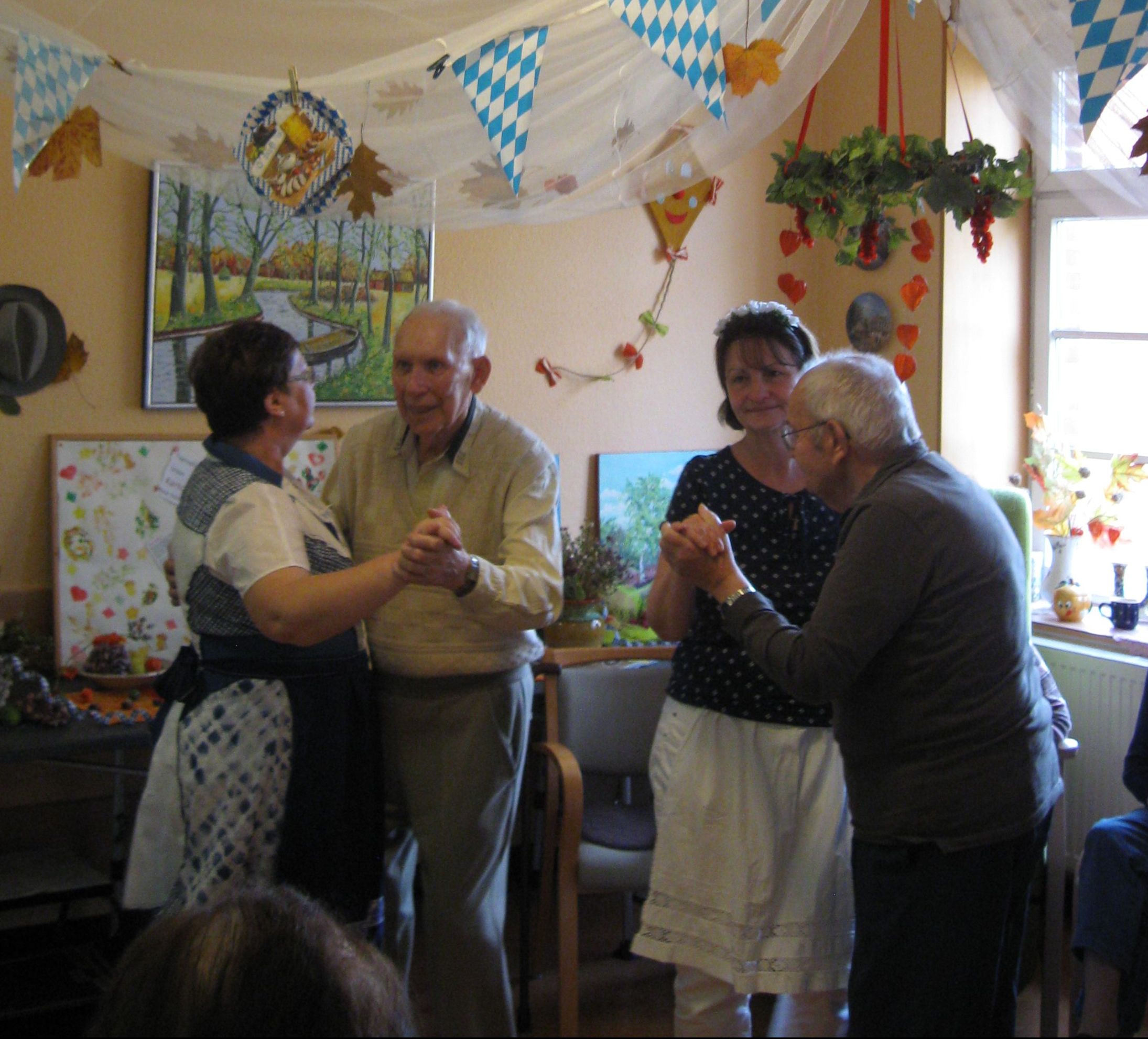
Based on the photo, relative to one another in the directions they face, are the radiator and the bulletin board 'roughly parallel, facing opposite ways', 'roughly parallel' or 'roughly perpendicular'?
roughly perpendicular

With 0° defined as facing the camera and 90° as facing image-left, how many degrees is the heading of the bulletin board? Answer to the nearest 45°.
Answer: approximately 0°

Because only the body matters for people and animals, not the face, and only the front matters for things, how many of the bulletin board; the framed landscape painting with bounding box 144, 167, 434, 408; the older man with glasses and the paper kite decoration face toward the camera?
3

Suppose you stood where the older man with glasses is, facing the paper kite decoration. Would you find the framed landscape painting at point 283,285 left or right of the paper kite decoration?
left

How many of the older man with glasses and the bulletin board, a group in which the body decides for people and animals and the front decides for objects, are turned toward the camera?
1

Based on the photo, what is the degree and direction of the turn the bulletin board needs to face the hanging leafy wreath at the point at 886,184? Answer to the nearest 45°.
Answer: approximately 45° to its left

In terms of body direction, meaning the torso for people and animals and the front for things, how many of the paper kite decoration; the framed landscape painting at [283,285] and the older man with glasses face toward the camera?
2
